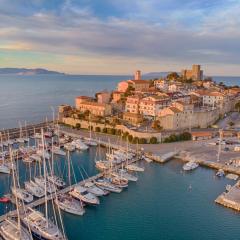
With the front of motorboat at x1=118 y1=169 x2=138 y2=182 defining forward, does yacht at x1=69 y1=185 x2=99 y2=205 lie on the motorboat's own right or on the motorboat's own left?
on the motorboat's own right

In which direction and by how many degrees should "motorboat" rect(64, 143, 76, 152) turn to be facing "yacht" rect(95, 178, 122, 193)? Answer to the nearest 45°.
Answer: approximately 45° to its right

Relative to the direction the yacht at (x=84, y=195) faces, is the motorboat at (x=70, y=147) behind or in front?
behind

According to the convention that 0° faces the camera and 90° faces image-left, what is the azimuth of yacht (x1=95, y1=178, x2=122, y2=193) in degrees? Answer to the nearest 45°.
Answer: approximately 315°

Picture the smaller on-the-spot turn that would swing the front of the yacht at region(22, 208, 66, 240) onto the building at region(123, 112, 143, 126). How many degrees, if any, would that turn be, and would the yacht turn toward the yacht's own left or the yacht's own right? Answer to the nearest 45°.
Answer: approximately 90° to the yacht's own left

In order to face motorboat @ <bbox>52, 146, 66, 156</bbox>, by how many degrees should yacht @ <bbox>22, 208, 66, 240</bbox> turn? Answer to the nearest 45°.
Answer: approximately 135° to its left

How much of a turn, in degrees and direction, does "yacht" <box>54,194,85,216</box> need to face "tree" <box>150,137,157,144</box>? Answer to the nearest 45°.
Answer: approximately 90° to its left

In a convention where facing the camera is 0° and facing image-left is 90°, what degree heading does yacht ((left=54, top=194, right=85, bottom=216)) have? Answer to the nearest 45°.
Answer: approximately 315°

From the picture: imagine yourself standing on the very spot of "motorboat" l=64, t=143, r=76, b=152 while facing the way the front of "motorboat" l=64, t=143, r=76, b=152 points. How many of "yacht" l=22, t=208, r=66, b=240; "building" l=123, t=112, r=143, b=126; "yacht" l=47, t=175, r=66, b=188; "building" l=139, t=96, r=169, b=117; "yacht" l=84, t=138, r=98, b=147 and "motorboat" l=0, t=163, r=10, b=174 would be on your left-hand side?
3

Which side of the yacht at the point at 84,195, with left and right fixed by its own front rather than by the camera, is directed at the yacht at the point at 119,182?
left
